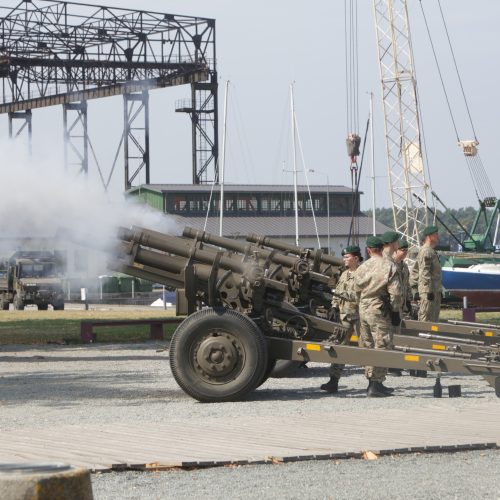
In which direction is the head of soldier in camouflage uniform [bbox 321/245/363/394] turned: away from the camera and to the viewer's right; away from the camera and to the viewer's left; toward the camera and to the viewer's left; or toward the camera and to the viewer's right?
toward the camera and to the viewer's left

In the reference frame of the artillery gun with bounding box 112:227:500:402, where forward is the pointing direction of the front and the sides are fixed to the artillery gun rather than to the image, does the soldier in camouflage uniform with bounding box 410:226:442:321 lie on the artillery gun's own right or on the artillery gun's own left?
on the artillery gun's own right

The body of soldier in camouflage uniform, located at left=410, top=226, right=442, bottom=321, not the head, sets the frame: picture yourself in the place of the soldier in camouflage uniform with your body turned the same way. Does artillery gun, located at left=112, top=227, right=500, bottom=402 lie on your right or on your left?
on your right

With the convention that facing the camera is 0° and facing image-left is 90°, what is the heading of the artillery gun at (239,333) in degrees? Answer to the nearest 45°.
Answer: approximately 90°

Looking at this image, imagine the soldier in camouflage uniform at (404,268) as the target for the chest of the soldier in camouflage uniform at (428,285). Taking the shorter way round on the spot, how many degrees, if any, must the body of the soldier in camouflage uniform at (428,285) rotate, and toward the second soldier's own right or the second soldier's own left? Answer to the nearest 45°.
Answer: approximately 90° to the second soldier's own right

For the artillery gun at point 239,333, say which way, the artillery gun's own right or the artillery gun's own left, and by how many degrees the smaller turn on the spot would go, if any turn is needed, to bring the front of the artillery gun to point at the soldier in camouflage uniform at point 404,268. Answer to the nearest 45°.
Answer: approximately 135° to the artillery gun's own right
